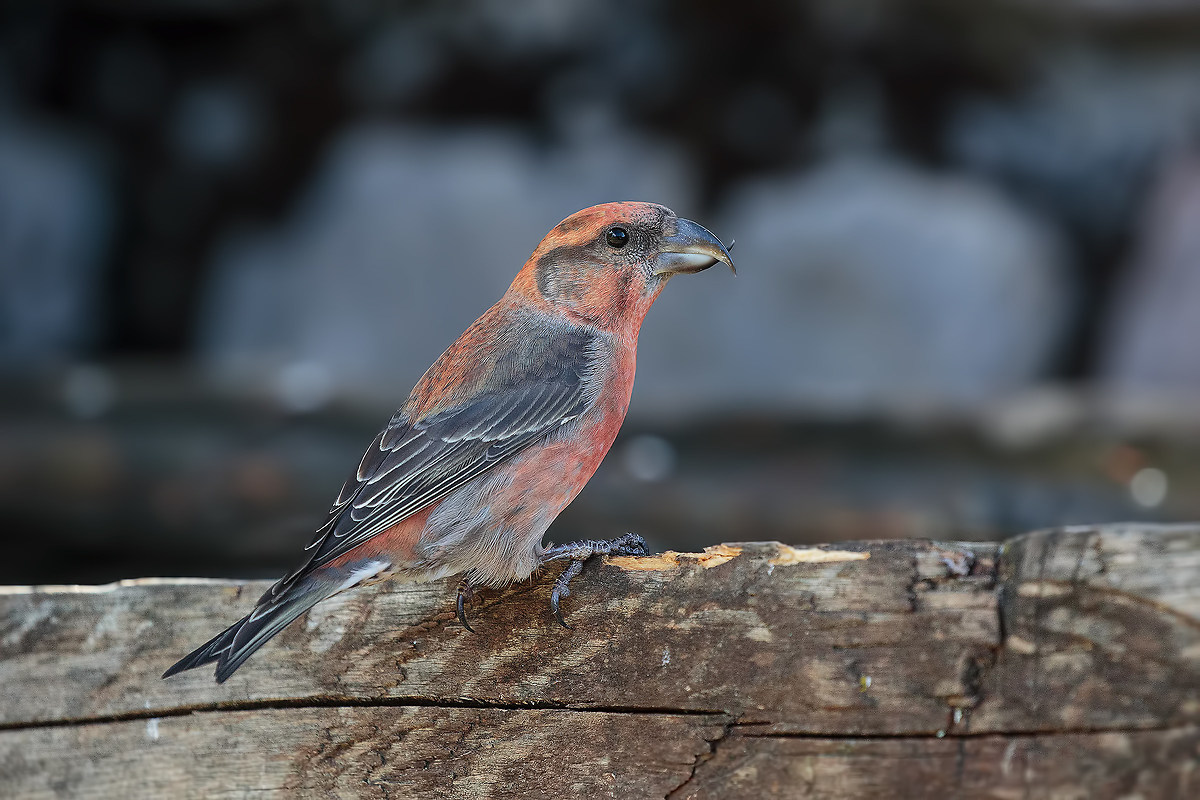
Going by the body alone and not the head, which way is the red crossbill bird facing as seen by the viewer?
to the viewer's right

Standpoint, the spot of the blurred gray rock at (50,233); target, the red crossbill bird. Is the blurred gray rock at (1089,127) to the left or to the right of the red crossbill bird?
left

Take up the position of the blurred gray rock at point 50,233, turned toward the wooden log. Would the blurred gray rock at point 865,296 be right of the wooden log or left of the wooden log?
left
